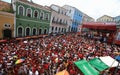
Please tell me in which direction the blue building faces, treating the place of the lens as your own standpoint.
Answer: facing the viewer and to the right of the viewer

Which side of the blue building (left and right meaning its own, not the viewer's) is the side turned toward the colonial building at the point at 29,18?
right

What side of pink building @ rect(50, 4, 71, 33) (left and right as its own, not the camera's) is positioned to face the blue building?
left

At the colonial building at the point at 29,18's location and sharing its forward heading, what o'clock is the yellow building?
The yellow building is roughly at 3 o'clock from the colonial building.

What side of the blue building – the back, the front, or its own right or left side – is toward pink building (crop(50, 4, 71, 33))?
right

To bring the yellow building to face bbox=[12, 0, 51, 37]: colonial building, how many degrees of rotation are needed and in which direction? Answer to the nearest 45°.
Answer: approximately 90° to its left

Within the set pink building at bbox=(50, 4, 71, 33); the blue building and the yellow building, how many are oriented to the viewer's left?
0

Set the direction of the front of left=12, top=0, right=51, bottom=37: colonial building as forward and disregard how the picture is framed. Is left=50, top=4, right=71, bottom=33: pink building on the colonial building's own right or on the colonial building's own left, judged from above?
on the colonial building's own left

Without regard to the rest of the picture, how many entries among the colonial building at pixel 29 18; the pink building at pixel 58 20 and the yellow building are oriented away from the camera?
0

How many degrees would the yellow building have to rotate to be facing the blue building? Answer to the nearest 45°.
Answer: approximately 90° to its left

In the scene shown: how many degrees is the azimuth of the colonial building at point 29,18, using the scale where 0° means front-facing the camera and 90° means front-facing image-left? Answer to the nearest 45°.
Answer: approximately 315°
